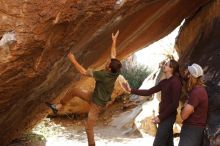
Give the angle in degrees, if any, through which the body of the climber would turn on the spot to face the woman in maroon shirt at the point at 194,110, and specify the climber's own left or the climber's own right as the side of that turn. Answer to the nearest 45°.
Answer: approximately 180°

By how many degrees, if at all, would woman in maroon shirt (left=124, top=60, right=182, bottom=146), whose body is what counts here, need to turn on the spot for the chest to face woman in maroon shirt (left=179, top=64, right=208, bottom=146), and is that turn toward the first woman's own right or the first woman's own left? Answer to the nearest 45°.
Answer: approximately 135° to the first woman's own left

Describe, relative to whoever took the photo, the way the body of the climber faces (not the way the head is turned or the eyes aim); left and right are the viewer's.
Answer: facing away from the viewer and to the left of the viewer

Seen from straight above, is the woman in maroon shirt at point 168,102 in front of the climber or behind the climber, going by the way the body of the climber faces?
behind

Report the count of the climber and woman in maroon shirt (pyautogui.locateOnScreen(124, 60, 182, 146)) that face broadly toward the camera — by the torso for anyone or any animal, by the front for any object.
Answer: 0

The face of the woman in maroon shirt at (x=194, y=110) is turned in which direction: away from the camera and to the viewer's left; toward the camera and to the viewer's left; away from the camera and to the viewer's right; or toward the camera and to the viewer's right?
away from the camera and to the viewer's left

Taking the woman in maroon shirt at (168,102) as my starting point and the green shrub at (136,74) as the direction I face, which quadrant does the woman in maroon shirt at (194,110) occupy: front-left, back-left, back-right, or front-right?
back-right

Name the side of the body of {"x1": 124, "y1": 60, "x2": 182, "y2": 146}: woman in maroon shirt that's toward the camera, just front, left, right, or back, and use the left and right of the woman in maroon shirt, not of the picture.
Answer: left

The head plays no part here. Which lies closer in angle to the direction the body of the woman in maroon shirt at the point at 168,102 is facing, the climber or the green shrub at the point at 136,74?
the climber
